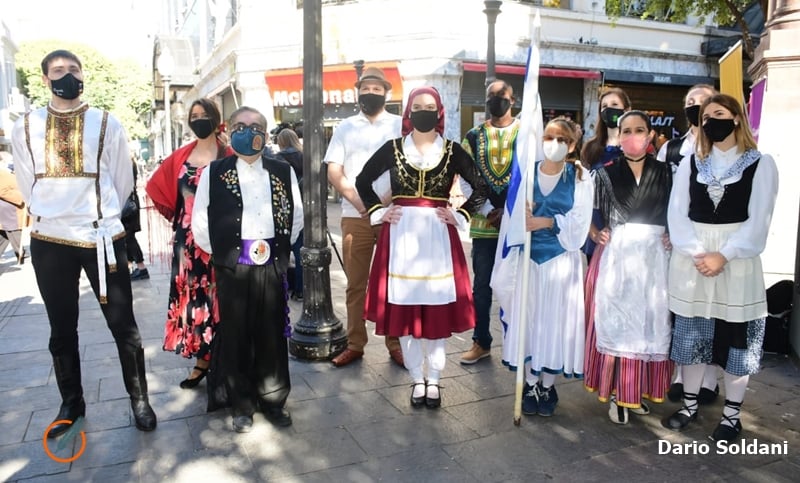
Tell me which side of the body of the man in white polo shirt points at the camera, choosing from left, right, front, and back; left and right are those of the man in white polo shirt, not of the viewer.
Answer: front

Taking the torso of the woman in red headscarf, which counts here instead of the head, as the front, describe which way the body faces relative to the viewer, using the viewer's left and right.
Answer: facing the viewer

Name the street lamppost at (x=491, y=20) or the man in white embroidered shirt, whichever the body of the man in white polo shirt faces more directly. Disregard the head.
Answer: the man in white embroidered shirt

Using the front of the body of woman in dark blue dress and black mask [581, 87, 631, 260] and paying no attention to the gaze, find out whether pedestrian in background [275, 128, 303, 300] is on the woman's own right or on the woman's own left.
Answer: on the woman's own right

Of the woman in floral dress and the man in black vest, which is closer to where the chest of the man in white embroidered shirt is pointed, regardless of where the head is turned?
the man in black vest

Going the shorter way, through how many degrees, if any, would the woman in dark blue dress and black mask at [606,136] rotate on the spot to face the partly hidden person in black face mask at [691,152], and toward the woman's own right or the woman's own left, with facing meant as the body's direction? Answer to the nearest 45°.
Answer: approximately 90° to the woman's own left

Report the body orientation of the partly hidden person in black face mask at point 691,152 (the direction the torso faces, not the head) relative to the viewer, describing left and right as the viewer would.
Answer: facing the viewer and to the left of the viewer

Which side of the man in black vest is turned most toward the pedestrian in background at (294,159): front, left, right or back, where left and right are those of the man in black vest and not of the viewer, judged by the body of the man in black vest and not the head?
back

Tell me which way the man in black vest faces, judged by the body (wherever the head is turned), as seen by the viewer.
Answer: toward the camera

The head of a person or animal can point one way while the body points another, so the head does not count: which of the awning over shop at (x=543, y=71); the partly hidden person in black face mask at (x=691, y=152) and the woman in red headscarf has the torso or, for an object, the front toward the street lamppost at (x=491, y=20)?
the awning over shop

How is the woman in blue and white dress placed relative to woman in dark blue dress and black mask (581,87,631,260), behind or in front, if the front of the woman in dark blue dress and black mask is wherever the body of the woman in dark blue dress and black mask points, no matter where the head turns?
in front

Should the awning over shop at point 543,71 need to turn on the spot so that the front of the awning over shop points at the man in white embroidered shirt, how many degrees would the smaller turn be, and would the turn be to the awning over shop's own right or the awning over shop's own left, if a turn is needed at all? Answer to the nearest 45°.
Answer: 0° — it already faces them
